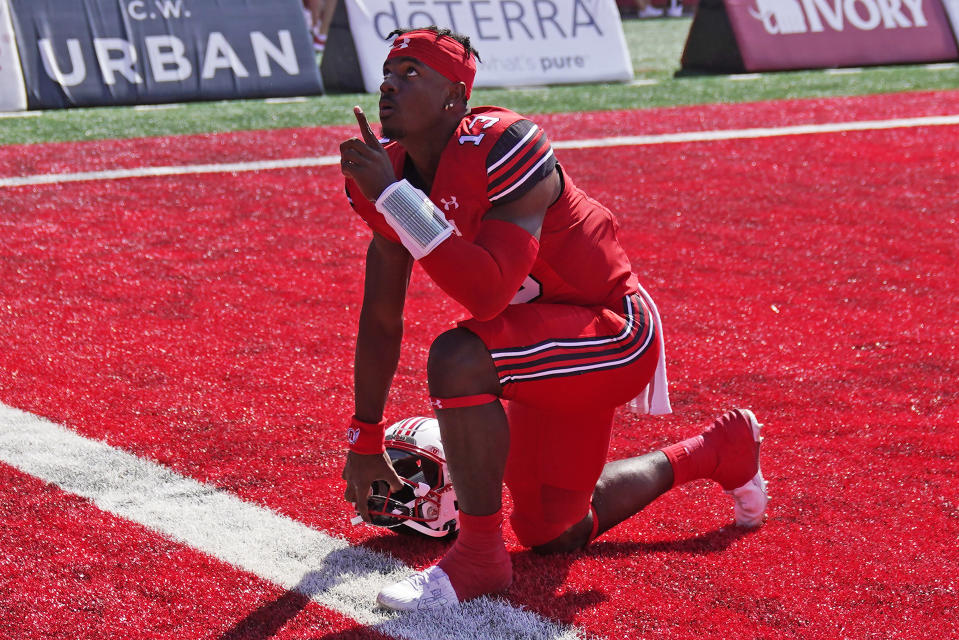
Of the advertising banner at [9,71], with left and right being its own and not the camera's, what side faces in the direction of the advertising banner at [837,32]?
left

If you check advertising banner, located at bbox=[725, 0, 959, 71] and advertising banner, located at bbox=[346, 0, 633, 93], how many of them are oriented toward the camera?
2

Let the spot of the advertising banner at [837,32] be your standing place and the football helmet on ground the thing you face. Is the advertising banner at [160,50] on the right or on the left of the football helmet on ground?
right

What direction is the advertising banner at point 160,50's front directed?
toward the camera

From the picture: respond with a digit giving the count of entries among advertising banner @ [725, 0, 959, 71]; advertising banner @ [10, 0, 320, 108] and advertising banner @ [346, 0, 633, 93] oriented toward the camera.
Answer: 3

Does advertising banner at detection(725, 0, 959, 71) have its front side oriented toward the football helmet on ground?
yes

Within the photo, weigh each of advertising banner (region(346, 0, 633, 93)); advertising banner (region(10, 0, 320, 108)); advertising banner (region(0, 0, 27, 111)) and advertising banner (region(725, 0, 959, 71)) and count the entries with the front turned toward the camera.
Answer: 4

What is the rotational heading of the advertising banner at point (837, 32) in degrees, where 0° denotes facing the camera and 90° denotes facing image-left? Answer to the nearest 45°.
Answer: approximately 0°

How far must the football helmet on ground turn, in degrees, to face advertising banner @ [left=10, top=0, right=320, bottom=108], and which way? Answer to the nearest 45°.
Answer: approximately 135° to its right

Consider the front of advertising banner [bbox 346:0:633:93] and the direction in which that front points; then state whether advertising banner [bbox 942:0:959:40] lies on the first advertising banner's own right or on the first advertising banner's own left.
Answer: on the first advertising banner's own left

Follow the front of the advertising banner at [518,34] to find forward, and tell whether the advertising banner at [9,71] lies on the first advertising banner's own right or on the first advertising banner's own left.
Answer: on the first advertising banner's own right

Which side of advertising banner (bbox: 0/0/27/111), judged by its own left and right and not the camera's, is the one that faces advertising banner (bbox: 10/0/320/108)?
left

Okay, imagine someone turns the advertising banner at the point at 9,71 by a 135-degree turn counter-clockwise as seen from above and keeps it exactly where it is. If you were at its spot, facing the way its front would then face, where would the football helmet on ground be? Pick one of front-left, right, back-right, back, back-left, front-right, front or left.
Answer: back-right

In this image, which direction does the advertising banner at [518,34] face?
toward the camera
